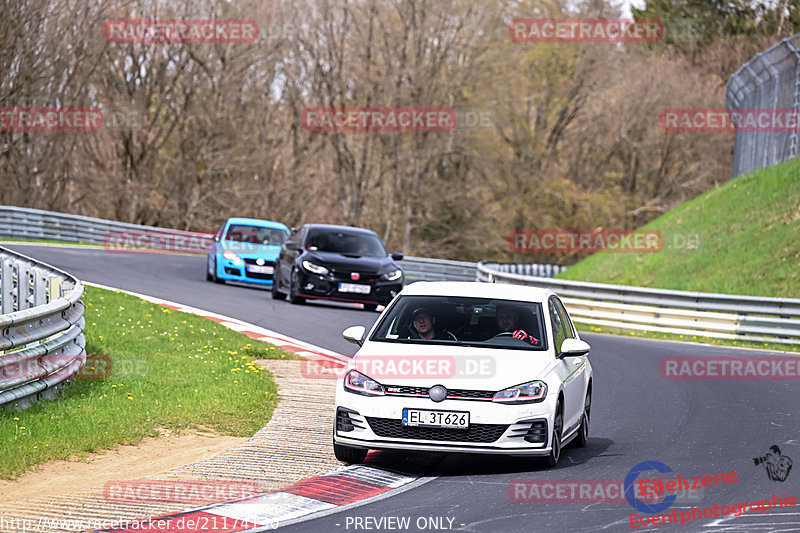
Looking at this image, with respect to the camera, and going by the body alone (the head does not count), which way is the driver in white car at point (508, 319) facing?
toward the camera

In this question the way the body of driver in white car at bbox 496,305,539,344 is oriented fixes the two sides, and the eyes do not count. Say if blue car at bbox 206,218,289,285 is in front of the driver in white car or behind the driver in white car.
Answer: behind

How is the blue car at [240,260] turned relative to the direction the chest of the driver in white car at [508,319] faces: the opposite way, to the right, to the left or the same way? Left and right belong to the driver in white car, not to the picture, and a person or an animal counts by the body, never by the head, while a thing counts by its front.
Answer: the same way

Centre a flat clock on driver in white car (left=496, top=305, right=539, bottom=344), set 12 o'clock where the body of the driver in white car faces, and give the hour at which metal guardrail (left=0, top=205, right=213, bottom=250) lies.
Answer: The metal guardrail is roughly at 5 o'clock from the driver in white car.

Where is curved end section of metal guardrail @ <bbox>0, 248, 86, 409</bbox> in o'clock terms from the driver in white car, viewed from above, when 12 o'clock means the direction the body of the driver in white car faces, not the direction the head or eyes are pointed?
The curved end section of metal guardrail is roughly at 3 o'clock from the driver in white car.

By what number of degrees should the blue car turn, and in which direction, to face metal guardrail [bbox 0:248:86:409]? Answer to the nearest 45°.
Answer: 0° — it already faces it

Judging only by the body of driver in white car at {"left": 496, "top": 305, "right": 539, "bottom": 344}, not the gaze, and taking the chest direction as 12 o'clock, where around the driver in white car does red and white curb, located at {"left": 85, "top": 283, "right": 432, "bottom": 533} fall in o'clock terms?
The red and white curb is roughly at 1 o'clock from the driver in white car.

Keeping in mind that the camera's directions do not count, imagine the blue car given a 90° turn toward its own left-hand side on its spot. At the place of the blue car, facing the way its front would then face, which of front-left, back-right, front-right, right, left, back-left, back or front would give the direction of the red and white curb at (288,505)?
right

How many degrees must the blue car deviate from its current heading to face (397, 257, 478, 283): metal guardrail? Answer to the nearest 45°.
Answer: approximately 135° to its left

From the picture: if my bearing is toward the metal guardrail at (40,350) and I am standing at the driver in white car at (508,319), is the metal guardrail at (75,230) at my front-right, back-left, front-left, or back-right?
front-right

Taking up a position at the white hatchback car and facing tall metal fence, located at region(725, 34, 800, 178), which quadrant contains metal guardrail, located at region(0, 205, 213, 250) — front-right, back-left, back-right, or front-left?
front-left

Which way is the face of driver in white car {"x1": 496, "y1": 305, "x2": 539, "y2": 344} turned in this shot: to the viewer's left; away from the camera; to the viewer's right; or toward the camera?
toward the camera

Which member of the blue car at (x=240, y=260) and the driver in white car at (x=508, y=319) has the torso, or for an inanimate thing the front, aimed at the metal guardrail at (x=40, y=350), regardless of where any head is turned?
the blue car

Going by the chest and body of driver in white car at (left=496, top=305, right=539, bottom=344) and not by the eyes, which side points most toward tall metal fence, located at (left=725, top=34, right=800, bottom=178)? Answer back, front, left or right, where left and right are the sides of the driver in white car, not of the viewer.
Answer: back

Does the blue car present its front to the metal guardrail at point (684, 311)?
no

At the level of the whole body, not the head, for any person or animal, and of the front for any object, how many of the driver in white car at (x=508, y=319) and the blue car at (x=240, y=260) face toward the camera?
2

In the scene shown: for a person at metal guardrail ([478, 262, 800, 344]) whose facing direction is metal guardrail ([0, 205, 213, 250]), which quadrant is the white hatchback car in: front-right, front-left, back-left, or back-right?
back-left
